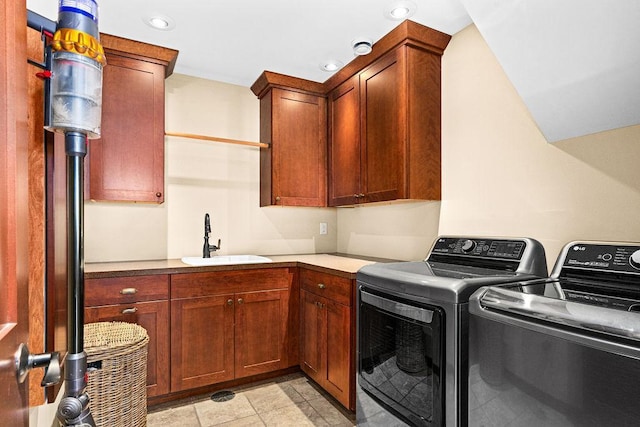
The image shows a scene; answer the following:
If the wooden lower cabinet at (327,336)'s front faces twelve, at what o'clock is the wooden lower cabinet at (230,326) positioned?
the wooden lower cabinet at (230,326) is roughly at 2 o'clock from the wooden lower cabinet at (327,336).

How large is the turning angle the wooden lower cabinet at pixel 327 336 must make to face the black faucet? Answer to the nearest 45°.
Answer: approximately 90° to its right

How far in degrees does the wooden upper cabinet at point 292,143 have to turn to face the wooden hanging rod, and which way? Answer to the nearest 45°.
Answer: approximately 135° to its right

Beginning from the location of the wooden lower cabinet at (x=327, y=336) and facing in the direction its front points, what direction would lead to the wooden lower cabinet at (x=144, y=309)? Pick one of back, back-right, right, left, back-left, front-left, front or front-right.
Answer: front-right

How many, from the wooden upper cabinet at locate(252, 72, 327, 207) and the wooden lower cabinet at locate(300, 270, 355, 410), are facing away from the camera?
0

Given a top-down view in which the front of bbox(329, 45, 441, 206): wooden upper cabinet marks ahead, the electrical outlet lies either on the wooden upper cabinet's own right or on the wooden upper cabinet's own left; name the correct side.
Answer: on the wooden upper cabinet's own right

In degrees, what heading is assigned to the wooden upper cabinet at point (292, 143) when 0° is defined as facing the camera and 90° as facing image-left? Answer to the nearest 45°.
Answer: approximately 315°

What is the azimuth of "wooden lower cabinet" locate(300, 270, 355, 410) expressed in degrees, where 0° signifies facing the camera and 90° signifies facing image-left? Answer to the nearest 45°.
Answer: approximately 45°

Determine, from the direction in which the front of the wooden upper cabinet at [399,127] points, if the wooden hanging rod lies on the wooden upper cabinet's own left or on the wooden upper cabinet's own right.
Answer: on the wooden upper cabinet's own right

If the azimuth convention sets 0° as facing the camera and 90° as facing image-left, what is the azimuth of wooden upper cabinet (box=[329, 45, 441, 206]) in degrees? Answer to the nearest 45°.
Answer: approximately 45°

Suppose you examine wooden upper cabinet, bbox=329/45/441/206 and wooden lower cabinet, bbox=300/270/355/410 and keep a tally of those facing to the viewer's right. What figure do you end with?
0
